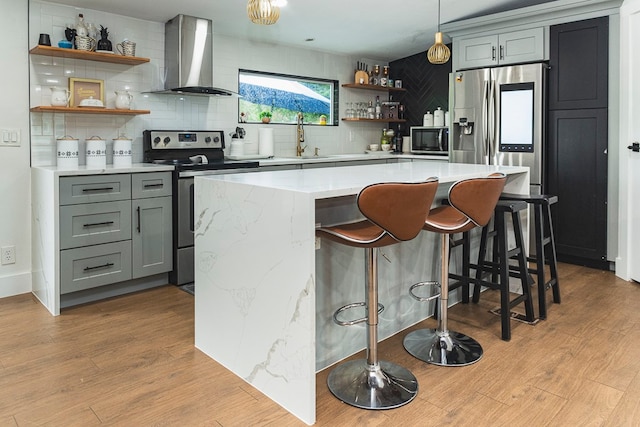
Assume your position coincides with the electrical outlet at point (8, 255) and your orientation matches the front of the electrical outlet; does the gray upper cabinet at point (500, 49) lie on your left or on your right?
on your left

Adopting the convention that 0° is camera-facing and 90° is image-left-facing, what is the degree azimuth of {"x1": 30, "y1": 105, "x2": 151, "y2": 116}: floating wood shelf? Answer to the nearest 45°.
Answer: approximately 0°

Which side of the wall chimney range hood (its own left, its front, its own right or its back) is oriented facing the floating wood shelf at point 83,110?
right

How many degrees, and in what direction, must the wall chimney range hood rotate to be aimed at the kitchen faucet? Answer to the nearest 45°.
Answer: approximately 90° to its left

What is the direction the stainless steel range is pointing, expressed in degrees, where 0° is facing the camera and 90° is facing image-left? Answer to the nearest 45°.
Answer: approximately 315°

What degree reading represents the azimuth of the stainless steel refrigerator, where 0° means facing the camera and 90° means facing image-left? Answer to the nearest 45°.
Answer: approximately 45°
